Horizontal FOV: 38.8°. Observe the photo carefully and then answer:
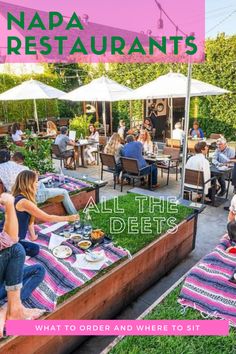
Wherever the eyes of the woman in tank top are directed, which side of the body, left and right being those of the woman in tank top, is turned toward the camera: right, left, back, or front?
right

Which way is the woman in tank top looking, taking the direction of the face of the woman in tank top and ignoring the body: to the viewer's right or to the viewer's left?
to the viewer's right

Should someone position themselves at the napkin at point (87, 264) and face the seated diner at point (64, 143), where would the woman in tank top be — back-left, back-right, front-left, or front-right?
front-left

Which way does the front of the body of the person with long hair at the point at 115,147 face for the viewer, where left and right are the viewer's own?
facing away from the viewer and to the right of the viewer

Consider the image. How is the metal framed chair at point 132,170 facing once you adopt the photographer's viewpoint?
facing away from the viewer and to the right of the viewer

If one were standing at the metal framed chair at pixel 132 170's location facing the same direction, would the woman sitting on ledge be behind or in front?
behind

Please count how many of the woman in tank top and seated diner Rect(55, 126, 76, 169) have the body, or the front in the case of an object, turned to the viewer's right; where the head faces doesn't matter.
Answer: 2

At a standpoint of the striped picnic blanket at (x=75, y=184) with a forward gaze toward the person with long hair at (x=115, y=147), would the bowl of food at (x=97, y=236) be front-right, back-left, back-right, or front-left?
back-right

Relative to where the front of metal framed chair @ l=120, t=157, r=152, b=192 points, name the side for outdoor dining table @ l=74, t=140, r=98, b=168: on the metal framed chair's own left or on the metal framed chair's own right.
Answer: on the metal framed chair's own left
